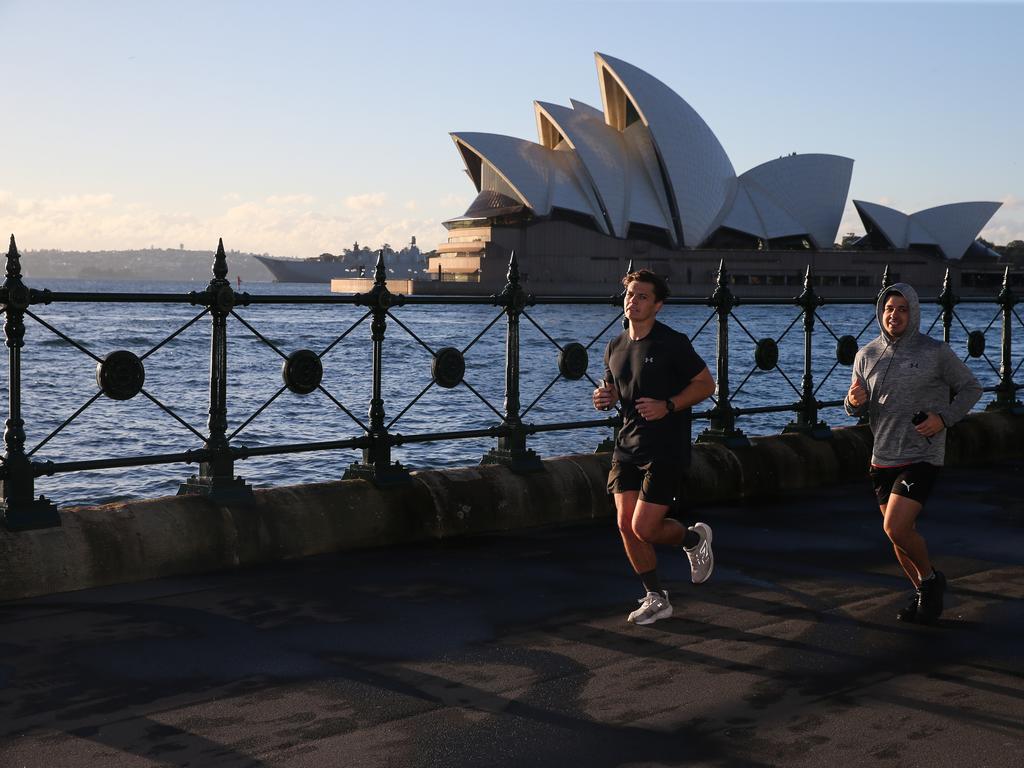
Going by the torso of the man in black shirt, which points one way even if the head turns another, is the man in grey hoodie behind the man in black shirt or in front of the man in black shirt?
behind

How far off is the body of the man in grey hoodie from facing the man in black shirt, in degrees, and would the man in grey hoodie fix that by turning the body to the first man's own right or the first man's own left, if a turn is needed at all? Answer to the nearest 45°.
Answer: approximately 45° to the first man's own right

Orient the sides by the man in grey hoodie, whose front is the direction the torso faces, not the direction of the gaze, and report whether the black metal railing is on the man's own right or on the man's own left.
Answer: on the man's own right

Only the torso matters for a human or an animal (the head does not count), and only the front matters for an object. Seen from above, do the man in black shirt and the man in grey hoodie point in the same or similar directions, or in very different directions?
same or similar directions

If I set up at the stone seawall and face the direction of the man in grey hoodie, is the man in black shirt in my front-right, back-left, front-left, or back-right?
front-right

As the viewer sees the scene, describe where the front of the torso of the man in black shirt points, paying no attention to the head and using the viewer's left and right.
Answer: facing the viewer and to the left of the viewer
